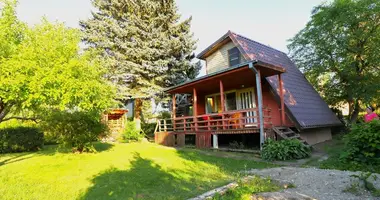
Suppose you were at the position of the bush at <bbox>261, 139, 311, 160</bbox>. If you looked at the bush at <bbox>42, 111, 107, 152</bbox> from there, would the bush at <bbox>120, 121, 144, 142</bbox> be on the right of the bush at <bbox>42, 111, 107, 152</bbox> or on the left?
right

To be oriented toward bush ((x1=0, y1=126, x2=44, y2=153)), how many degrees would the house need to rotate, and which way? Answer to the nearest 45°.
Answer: approximately 45° to its right

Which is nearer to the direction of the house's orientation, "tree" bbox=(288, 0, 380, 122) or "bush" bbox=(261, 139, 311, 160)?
the bush

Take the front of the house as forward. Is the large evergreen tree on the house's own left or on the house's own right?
on the house's own right

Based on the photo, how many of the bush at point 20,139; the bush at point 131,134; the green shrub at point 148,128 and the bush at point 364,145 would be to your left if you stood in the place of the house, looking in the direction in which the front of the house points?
1

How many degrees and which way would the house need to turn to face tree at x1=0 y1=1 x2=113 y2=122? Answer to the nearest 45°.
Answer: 0° — it already faces it

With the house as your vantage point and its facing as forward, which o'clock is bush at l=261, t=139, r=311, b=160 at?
The bush is roughly at 10 o'clock from the house.

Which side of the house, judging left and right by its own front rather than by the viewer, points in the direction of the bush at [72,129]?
front

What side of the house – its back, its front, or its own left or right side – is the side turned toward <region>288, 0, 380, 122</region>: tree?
back

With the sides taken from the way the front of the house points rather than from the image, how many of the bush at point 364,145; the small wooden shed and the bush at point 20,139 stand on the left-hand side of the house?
1

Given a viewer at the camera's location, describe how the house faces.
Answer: facing the viewer and to the left of the viewer

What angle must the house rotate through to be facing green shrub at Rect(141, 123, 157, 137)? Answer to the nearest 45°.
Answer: approximately 90° to its right

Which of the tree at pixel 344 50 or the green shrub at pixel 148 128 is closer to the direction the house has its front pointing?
the green shrub

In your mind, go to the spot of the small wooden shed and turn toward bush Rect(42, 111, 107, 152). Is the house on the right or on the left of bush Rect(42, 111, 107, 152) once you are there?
left

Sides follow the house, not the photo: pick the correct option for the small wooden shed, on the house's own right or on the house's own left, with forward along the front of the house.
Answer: on the house's own right
